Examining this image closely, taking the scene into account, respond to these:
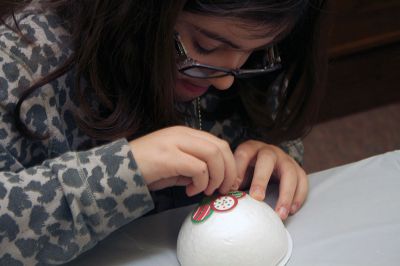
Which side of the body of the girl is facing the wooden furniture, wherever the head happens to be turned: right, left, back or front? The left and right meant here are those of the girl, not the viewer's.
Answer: left

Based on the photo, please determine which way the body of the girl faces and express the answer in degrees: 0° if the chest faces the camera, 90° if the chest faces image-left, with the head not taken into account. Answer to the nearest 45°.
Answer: approximately 315°

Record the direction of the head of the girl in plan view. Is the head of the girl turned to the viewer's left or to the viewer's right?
to the viewer's right
